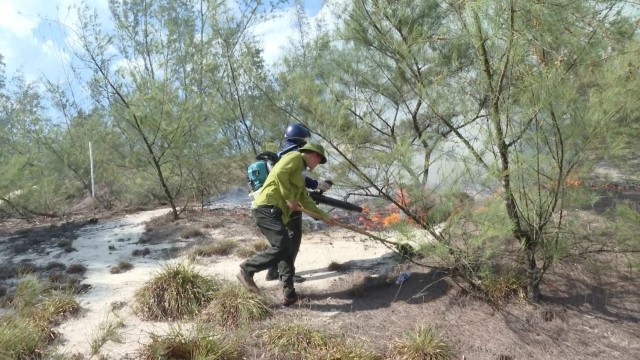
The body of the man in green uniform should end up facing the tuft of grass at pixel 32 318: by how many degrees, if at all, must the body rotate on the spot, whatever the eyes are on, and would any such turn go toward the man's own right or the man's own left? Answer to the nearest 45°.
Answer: approximately 180°

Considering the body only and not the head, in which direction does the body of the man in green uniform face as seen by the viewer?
to the viewer's right

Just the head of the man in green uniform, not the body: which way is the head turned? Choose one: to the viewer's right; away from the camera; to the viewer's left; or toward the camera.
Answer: to the viewer's right

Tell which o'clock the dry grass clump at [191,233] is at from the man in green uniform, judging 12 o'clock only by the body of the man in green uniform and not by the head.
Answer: The dry grass clump is roughly at 8 o'clock from the man in green uniform.

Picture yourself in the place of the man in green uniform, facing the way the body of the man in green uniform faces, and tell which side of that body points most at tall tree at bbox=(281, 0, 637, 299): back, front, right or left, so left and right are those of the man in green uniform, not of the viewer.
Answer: front

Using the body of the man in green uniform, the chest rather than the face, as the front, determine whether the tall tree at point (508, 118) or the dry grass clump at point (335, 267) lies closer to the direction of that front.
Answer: the tall tree

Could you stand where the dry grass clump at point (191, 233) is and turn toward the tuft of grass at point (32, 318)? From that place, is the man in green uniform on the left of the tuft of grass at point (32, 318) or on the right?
left

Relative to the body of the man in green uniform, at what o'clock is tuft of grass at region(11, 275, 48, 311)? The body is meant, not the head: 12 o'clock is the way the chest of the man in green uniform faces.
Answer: The tuft of grass is roughly at 6 o'clock from the man in green uniform.

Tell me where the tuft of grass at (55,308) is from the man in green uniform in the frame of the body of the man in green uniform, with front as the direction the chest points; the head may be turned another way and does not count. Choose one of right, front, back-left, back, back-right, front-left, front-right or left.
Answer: back
